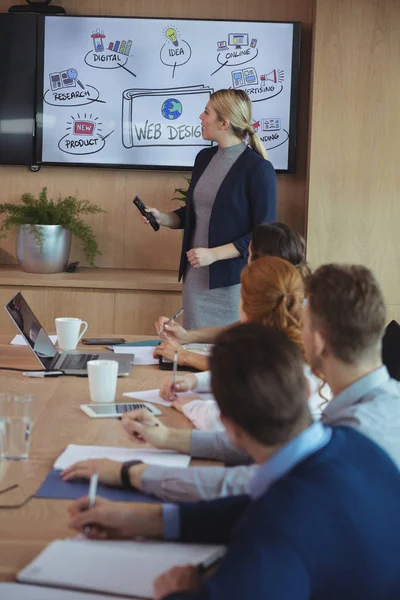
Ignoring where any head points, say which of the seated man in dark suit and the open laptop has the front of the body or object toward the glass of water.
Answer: the seated man in dark suit

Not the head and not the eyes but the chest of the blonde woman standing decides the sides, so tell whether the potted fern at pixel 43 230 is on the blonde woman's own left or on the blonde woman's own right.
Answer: on the blonde woman's own right

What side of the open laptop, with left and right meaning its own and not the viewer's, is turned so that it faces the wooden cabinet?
left

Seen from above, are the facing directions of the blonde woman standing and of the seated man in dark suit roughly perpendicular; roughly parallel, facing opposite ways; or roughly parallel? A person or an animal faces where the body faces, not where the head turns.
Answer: roughly perpendicular

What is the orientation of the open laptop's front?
to the viewer's right

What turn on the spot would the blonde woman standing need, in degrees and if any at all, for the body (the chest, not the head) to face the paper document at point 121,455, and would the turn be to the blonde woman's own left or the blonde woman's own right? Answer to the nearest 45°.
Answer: approximately 45° to the blonde woman's own left

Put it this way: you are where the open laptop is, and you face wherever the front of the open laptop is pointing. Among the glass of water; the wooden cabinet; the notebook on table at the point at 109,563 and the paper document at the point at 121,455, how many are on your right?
3

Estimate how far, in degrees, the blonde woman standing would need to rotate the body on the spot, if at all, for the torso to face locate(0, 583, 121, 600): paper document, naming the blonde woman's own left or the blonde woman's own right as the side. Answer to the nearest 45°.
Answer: approximately 45° to the blonde woman's own left

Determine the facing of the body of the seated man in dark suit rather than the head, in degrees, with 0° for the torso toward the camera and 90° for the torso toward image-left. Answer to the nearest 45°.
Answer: approximately 135°

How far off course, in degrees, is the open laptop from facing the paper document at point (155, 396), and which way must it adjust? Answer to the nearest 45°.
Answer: approximately 45° to its right

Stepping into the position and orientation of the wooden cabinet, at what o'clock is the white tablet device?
The white tablet device is roughly at 12 o'clock from the wooden cabinet.

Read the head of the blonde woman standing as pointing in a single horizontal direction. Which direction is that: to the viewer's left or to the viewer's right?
to the viewer's left

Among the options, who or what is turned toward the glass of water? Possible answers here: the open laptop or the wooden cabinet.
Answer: the wooden cabinet
